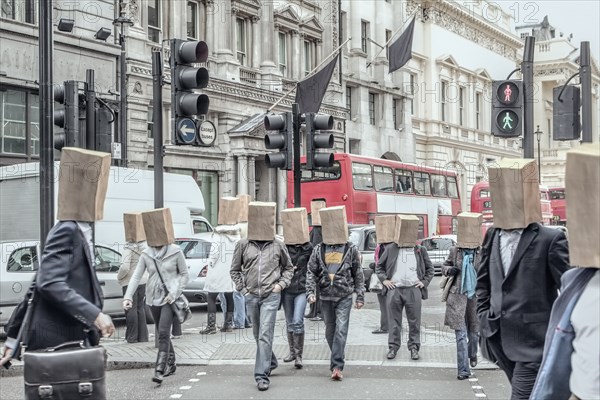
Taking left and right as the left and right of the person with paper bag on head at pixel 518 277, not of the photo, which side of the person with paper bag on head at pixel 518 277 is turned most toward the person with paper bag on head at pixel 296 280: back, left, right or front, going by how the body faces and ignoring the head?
right

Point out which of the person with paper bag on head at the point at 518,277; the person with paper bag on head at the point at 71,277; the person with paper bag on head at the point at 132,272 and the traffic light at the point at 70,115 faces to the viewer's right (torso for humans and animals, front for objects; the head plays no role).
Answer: the person with paper bag on head at the point at 71,277
